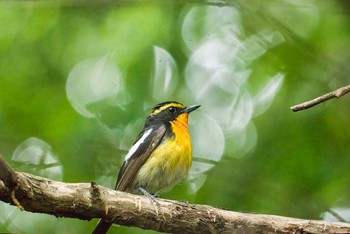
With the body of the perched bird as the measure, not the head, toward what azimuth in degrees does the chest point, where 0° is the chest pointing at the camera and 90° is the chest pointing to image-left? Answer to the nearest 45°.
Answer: approximately 270°
